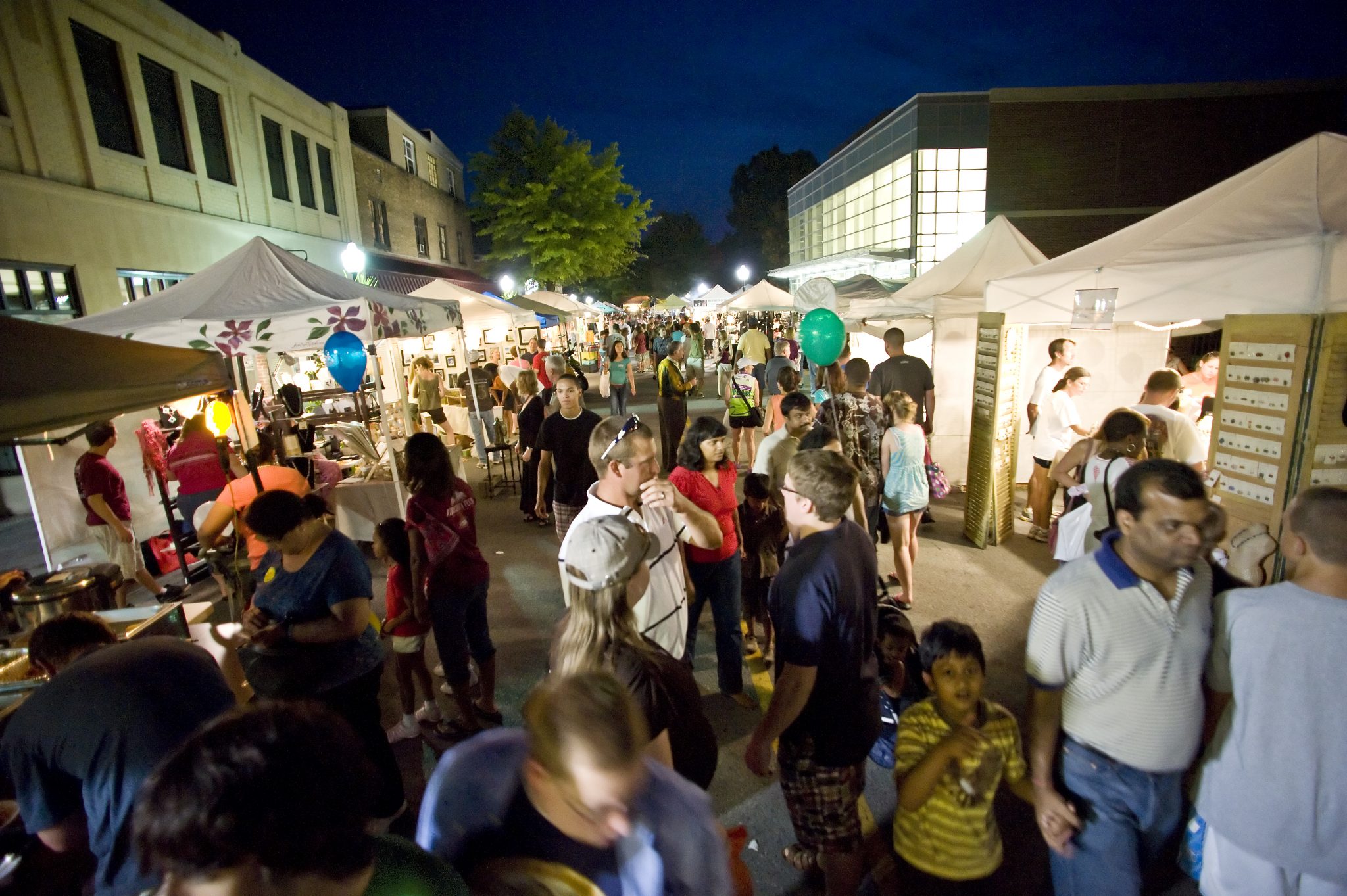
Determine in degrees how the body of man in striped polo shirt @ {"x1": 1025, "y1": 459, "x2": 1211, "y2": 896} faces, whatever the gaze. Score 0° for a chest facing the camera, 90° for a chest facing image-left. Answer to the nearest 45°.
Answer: approximately 315°

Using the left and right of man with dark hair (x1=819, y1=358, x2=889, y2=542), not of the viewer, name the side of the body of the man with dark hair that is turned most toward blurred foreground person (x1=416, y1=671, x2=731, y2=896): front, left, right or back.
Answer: back

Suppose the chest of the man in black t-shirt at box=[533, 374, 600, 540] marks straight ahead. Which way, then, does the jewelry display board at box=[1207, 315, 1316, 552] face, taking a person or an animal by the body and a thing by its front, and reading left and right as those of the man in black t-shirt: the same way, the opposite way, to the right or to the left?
to the right

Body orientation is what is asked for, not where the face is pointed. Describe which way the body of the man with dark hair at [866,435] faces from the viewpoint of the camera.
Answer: away from the camera

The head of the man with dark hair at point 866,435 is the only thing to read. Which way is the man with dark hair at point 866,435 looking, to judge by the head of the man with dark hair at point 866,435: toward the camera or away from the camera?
away from the camera

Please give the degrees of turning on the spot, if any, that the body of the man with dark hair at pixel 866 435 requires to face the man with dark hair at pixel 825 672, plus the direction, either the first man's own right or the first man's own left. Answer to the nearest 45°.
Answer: approximately 180°

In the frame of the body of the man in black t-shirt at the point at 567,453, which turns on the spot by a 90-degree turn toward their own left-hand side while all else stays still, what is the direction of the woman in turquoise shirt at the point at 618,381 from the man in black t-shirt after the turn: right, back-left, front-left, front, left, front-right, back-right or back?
left

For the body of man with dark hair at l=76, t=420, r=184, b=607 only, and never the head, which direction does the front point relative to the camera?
to the viewer's right
